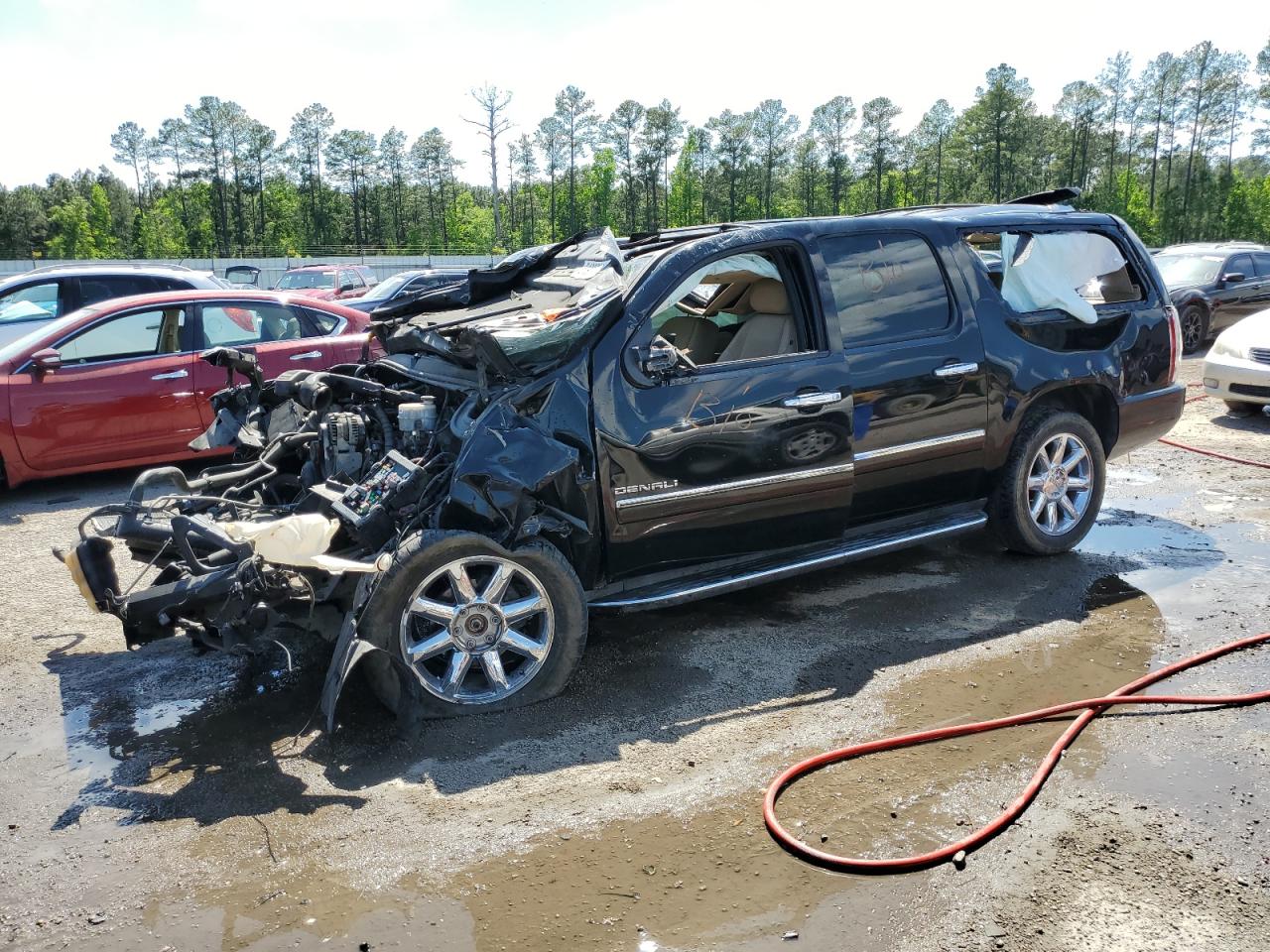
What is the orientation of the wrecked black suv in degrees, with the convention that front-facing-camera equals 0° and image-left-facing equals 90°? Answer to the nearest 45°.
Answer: approximately 45°

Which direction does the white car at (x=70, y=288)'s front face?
to the viewer's left

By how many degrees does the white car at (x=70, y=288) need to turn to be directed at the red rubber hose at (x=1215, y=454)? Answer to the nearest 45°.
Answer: approximately 135° to its left

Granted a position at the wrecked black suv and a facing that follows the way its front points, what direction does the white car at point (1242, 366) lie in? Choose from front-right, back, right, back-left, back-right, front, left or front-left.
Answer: back

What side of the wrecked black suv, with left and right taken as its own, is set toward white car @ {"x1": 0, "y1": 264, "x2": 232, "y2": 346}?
right

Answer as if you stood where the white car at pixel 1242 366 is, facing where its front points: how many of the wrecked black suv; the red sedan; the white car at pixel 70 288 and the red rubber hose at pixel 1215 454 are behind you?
0

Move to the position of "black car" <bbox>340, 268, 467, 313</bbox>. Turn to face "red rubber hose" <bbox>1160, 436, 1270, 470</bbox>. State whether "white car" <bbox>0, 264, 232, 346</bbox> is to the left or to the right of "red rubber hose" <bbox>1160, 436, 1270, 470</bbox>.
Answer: right

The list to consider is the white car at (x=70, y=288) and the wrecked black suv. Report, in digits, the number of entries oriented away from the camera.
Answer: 0

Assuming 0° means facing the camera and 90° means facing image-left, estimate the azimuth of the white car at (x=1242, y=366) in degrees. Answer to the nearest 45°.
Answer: approximately 45°

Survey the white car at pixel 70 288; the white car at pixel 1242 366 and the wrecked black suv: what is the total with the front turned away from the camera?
0

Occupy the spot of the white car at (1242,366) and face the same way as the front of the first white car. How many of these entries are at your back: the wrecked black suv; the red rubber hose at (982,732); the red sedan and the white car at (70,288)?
0

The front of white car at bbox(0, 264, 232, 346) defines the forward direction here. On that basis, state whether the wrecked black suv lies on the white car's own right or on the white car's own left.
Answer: on the white car's own left

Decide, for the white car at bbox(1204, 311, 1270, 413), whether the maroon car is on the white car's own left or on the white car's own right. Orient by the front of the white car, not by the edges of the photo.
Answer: on the white car's own right

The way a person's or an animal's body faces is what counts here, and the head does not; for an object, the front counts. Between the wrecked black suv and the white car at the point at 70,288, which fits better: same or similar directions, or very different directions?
same or similar directions

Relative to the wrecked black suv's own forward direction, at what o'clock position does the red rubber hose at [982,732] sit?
The red rubber hose is roughly at 9 o'clock from the wrecked black suv.

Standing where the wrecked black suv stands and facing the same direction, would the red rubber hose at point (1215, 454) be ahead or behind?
behind

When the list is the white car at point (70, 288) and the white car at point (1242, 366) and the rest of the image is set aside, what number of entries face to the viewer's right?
0

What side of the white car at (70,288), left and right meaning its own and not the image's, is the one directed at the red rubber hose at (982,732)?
left
